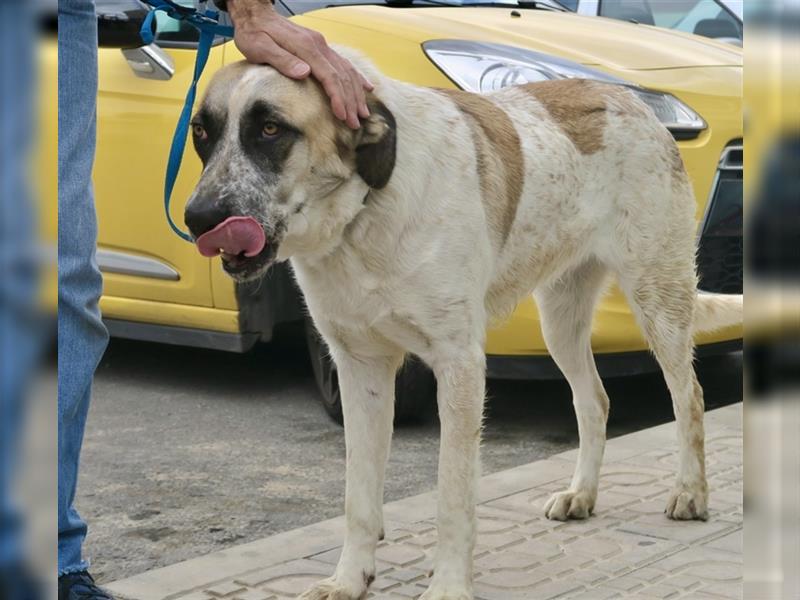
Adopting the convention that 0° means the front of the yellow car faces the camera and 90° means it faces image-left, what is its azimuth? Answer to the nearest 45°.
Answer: approximately 315°

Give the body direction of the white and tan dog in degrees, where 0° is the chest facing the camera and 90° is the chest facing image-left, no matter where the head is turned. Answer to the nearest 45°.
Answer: approximately 45°

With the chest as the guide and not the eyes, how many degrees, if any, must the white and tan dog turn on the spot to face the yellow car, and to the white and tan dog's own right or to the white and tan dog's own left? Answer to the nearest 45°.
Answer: approximately 135° to the white and tan dog's own right

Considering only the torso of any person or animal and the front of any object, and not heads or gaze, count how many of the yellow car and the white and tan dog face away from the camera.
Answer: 0
